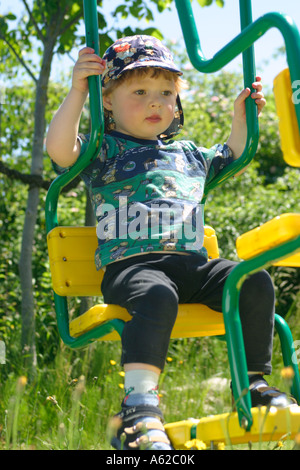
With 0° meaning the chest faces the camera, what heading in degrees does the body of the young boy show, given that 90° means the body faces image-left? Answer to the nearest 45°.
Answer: approximately 315°

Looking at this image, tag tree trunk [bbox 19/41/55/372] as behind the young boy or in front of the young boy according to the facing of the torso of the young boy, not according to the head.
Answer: behind
